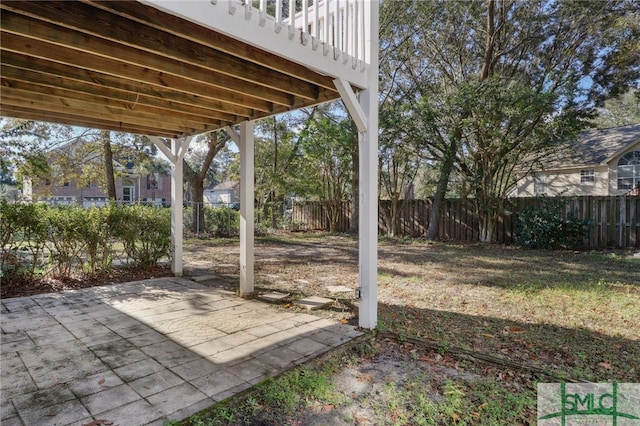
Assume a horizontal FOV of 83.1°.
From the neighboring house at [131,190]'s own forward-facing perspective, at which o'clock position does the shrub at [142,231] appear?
The shrub is roughly at 12 o'clock from the neighboring house.

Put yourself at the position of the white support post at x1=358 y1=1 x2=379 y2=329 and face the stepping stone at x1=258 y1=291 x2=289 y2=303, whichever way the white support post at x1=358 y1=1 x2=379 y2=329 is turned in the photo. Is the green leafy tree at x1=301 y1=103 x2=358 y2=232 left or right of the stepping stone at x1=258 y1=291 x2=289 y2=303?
right

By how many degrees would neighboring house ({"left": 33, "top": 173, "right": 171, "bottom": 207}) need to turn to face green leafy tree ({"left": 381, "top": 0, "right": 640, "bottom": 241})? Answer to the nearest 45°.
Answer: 0° — it already faces it

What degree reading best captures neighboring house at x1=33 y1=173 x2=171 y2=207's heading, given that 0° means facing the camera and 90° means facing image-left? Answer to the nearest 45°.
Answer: approximately 0°

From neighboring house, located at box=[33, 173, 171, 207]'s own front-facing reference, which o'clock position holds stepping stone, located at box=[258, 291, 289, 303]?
The stepping stone is roughly at 12 o'clock from the neighboring house.

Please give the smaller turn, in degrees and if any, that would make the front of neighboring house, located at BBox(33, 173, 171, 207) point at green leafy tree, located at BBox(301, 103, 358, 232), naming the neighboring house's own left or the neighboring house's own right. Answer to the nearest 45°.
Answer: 0° — it already faces it

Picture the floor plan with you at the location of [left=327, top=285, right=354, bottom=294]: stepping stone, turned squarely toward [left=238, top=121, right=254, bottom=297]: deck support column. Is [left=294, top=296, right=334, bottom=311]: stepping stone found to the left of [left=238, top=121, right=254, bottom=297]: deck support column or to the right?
left

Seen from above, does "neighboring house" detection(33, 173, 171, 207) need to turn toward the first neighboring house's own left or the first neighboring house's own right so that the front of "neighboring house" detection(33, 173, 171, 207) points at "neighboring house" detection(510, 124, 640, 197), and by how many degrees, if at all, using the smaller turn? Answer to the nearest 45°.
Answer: approximately 45° to the first neighboring house's own left

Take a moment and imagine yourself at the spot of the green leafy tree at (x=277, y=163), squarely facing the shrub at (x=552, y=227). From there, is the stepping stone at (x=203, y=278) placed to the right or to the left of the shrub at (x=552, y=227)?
right

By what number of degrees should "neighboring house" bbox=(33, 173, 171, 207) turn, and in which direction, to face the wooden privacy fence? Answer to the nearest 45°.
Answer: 0° — it already faces it
